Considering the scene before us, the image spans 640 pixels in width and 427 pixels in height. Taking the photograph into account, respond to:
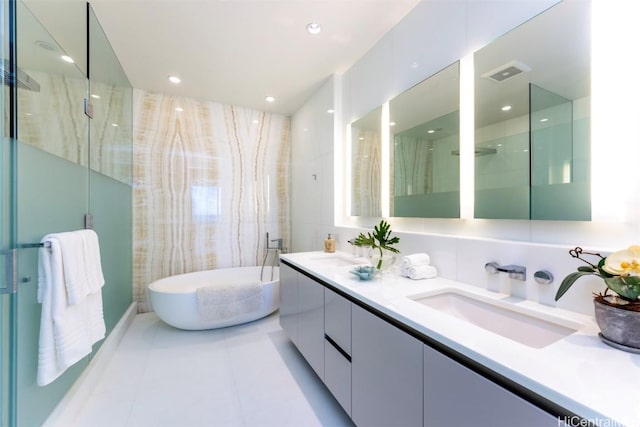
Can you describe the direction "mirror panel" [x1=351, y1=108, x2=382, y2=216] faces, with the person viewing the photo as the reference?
facing the viewer and to the left of the viewer

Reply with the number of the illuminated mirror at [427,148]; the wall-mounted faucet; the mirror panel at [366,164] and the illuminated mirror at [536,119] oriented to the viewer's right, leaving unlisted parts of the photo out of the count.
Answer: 0

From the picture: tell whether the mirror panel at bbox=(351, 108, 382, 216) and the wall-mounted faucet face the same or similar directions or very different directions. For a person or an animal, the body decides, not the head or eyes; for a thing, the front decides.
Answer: same or similar directions

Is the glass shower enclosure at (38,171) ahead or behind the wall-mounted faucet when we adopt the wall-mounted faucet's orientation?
ahead

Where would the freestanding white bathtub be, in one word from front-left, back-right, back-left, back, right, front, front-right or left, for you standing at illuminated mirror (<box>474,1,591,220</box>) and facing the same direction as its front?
front-right

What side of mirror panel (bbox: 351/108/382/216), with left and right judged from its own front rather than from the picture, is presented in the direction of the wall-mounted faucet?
left

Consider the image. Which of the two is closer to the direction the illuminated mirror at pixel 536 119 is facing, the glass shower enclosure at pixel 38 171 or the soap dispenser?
the glass shower enclosure

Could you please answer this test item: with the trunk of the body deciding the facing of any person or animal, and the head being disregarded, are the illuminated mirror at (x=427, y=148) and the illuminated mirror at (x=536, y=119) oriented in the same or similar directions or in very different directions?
same or similar directions

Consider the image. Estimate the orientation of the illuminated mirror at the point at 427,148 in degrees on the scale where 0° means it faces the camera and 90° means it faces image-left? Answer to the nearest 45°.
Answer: approximately 45°

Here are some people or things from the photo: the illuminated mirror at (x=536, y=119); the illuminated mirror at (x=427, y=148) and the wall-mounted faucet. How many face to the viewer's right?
0

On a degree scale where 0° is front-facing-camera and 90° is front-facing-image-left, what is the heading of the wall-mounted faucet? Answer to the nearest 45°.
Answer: approximately 45°

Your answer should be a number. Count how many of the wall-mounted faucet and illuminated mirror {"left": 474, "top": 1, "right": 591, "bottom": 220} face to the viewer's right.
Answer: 0

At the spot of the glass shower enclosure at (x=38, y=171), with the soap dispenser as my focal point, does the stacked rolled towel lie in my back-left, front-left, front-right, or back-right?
front-right

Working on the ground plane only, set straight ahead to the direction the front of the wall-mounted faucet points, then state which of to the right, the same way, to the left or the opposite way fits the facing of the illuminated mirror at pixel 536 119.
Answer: the same way

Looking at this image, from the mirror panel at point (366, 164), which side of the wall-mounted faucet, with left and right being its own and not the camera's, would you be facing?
right

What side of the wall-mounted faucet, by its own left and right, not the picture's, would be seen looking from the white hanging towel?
front
